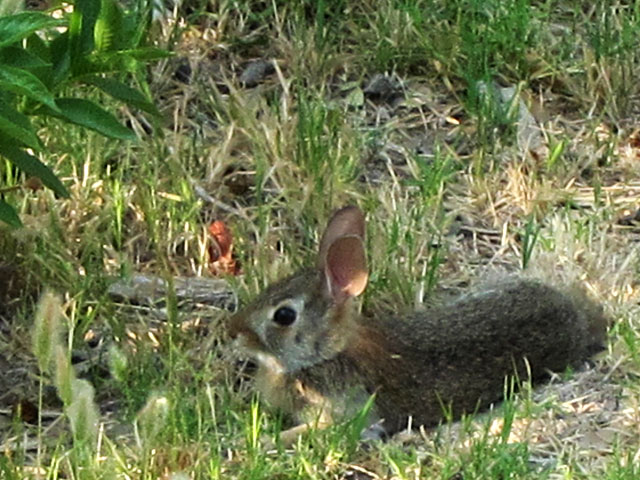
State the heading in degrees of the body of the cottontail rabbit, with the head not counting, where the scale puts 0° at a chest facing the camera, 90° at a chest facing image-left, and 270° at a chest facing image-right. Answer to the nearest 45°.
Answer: approximately 90°
